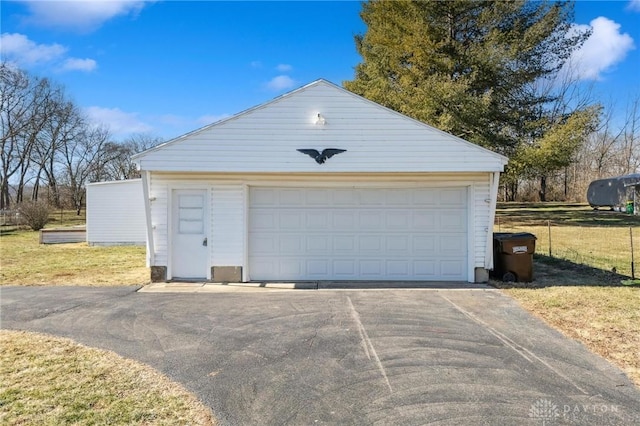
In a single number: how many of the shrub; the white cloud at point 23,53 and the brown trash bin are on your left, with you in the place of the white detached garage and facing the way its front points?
1

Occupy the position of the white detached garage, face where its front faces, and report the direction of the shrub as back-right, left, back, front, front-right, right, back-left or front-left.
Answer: back-right

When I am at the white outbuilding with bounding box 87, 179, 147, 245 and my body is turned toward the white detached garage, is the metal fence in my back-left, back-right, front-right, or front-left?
front-left

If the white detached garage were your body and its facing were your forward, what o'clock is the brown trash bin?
The brown trash bin is roughly at 9 o'clock from the white detached garage.

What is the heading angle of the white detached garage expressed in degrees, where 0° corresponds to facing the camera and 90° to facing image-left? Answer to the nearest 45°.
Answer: approximately 0°

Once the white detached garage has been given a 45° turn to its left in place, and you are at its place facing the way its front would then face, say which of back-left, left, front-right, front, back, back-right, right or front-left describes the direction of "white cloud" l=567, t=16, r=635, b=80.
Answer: left

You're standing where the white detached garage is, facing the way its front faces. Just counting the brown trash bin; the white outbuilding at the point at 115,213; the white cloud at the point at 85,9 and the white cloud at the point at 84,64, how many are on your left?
1

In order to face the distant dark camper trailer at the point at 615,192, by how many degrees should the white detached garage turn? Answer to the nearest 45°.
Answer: approximately 135° to its left

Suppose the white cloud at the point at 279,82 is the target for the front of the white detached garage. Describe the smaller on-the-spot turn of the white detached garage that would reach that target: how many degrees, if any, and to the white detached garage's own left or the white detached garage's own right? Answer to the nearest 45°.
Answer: approximately 180°

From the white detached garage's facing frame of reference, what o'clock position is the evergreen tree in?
The evergreen tree is roughly at 7 o'clock from the white detached garage.
